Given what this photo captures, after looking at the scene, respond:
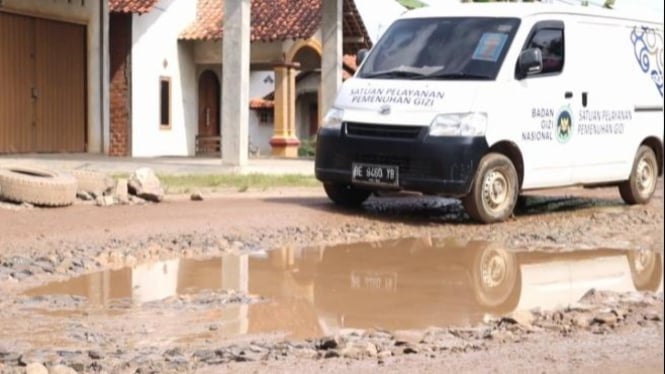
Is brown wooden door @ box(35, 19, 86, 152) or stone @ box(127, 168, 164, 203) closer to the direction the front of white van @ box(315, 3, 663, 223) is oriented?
the stone

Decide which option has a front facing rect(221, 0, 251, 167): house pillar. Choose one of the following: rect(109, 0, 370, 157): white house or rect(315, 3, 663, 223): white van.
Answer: the white house

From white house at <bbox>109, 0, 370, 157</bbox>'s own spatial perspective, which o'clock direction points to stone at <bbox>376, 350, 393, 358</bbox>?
The stone is roughly at 12 o'clock from the white house.

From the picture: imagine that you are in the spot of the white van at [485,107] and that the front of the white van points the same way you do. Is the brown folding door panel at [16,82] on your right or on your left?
on your right

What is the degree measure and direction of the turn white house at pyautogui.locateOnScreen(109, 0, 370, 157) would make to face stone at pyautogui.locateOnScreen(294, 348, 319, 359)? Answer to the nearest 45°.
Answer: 0° — it already faces it

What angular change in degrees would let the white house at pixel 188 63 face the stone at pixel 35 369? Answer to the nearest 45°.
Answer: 0° — it already faces it
